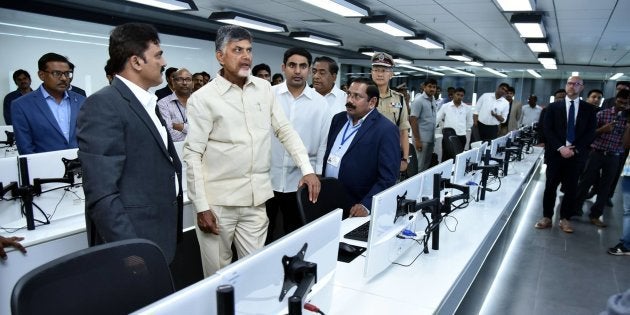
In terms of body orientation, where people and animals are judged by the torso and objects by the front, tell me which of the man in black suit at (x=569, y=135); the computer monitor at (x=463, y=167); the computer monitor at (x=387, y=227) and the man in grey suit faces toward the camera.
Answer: the man in black suit

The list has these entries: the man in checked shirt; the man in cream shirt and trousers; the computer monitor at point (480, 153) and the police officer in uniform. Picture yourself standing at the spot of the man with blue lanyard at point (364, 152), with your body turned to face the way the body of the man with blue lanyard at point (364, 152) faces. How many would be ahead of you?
1

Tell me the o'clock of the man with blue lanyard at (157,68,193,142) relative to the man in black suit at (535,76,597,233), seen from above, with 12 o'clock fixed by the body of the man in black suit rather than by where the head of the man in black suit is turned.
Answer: The man with blue lanyard is roughly at 2 o'clock from the man in black suit.

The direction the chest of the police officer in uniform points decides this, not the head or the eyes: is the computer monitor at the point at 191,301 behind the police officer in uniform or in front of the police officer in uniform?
in front

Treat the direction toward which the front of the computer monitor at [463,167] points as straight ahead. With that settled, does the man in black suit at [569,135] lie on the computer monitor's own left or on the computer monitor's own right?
on the computer monitor's own right

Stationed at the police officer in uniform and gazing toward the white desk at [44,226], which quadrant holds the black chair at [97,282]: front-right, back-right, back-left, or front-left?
front-left

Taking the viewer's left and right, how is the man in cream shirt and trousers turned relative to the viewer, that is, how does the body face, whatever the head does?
facing the viewer and to the right of the viewer

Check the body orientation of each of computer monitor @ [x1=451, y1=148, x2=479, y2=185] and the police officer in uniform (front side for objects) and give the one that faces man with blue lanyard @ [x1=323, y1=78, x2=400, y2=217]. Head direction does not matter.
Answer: the police officer in uniform

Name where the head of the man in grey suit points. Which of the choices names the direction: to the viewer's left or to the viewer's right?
to the viewer's right

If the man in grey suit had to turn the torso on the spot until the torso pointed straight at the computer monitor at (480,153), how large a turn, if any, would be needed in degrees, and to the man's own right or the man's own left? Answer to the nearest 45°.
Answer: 0° — they already face it

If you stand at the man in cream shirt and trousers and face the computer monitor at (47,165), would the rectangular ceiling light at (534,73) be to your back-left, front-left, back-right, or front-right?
back-right

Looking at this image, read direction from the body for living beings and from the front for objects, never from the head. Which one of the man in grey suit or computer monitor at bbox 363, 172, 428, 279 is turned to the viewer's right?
the man in grey suit

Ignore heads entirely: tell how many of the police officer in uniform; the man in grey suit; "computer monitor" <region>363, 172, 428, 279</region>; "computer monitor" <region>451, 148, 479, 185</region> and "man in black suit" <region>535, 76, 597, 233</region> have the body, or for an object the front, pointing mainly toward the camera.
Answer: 2

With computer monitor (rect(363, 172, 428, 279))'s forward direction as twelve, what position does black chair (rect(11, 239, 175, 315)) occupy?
The black chair is roughly at 9 o'clock from the computer monitor.

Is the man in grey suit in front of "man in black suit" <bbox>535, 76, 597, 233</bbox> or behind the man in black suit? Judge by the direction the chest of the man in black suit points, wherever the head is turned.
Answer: in front

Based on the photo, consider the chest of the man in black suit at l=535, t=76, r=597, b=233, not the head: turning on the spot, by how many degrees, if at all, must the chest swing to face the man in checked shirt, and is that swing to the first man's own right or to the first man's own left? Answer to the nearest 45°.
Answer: approximately 135° to the first man's own left

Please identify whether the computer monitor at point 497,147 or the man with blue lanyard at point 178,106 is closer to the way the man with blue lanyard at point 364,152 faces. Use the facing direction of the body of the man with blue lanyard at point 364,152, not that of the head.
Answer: the man with blue lanyard
